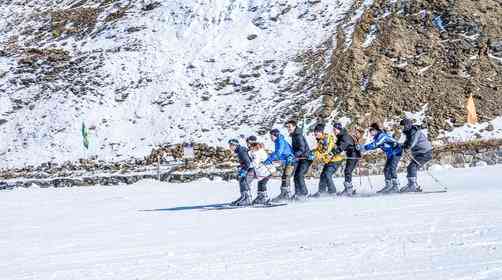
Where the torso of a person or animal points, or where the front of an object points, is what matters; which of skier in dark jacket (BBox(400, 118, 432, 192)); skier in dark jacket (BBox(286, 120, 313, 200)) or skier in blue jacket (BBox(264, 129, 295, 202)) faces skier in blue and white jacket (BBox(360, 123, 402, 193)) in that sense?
skier in dark jacket (BBox(400, 118, 432, 192))

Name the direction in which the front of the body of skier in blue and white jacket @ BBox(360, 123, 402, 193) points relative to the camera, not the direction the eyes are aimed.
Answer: to the viewer's left

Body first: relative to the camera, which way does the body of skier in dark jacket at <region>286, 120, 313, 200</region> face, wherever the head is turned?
to the viewer's left

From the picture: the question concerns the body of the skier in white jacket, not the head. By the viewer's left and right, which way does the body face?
facing to the left of the viewer

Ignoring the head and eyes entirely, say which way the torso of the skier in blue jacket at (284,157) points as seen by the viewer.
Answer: to the viewer's left

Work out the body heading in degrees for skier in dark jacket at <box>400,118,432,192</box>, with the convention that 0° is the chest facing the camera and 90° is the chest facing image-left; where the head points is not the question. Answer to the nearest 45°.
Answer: approximately 90°

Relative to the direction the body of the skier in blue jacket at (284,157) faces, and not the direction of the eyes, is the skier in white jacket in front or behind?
in front

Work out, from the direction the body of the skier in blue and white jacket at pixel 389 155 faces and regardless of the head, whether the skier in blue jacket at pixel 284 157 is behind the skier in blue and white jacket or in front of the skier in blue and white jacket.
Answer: in front

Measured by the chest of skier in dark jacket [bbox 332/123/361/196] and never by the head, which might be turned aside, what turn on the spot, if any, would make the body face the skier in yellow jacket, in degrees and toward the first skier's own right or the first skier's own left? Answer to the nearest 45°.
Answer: approximately 45° to the first skier's own left

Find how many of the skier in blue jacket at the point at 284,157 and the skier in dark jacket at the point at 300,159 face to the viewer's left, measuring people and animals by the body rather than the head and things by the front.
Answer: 2

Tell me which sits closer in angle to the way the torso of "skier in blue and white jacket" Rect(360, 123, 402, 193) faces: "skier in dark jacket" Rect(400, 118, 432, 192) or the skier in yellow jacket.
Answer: the skier in yellow jacket

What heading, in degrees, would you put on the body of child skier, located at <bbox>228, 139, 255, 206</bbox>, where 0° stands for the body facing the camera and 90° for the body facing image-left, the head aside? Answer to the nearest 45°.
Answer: approximately 90°

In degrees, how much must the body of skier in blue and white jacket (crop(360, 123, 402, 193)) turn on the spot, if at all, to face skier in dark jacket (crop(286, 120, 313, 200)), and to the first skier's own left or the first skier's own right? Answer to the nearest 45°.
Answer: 0° — they already face them

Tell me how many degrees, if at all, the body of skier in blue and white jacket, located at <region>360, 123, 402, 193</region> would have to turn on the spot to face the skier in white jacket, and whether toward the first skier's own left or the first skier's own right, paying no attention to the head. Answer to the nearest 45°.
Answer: approximately 45° to the first skier's own left

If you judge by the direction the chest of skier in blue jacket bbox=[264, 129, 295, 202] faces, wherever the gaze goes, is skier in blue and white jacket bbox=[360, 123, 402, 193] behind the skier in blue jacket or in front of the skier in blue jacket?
behind
